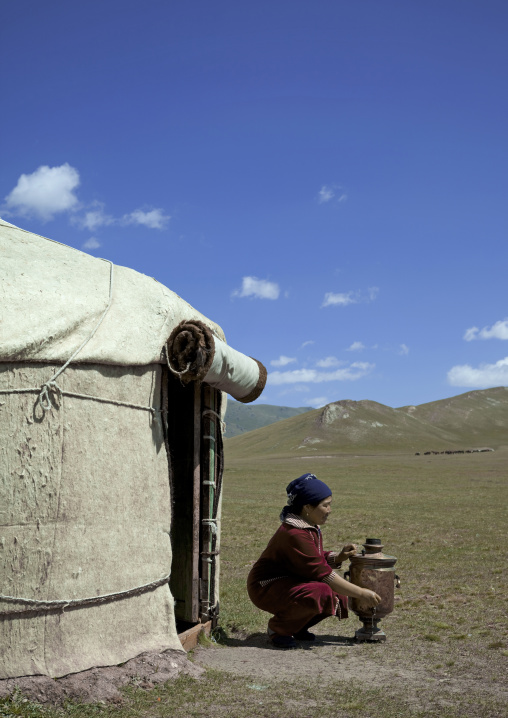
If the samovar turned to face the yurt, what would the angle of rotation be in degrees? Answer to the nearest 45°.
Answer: approximately 45° to its right

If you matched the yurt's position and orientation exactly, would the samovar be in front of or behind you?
in front

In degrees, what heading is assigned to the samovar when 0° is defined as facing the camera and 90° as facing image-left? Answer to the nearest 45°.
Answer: approximately 0°

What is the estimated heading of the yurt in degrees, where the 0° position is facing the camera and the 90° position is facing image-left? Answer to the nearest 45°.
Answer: approximately 270°

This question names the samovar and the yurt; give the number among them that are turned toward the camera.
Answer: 1

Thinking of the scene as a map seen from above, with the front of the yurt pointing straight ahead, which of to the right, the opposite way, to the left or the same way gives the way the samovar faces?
to the right
